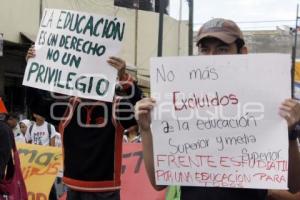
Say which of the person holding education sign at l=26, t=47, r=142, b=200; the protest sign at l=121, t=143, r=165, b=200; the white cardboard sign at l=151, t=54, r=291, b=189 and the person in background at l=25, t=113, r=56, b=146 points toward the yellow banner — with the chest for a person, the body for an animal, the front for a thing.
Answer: the person in background at l=25, t=113, r=56, b=146

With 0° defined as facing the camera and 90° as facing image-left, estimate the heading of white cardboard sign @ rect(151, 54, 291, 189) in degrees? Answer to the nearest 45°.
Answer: approximately 0°

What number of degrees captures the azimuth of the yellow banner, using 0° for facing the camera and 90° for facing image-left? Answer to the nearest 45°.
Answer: approximately 0°

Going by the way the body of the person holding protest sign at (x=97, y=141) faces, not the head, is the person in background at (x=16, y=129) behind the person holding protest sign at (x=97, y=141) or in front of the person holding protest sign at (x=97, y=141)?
behind
